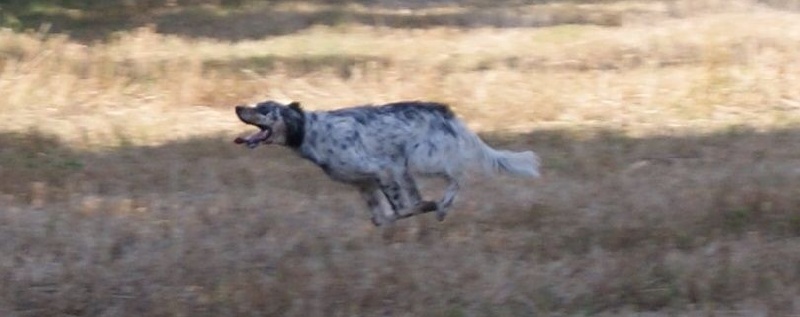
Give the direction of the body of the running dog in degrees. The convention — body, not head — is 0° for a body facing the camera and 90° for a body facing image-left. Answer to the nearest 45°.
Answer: approximately 90°
